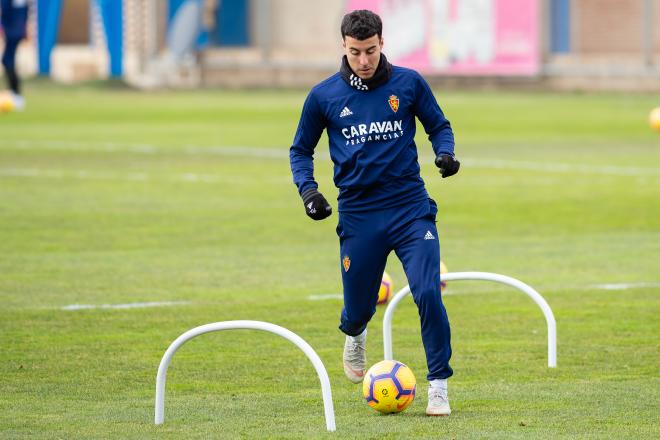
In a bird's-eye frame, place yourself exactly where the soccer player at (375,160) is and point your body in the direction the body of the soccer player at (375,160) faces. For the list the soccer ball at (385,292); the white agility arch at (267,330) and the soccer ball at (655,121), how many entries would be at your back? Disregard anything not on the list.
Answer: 2

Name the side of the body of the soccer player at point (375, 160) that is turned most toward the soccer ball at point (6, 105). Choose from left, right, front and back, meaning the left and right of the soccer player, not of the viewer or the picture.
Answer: back

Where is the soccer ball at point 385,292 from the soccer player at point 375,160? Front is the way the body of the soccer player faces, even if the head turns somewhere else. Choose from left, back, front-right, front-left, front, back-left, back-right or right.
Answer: back

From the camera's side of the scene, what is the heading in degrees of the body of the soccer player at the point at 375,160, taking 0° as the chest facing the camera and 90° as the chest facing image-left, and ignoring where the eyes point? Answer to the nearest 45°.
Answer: approximately 0°

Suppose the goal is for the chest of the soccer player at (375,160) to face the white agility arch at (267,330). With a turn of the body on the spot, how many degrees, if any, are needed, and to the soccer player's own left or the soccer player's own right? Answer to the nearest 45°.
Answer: approximately 45° to the soccer player's own right

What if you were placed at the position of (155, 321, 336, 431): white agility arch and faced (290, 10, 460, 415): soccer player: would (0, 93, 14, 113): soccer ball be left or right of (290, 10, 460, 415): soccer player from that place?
left

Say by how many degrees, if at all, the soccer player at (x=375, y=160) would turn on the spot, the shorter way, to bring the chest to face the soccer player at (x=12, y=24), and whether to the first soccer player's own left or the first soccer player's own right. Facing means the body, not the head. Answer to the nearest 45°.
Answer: approximately 180°
